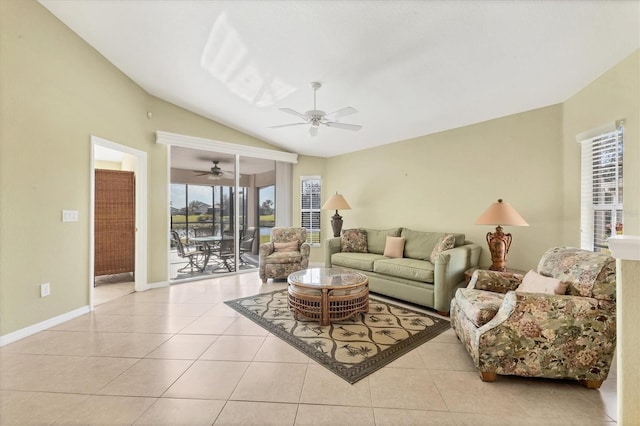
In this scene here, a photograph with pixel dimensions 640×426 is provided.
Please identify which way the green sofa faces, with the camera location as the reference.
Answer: facing the viewer and to the left of the viewer

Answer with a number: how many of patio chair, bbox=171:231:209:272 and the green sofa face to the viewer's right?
1

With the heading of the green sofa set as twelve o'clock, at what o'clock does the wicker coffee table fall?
The wicker coffee table is roughly at 12 o'clock from the green sofa.

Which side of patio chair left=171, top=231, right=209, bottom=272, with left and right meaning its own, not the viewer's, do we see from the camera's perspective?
right

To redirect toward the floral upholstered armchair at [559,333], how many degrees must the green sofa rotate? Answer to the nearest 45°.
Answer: approximately 90° to its left

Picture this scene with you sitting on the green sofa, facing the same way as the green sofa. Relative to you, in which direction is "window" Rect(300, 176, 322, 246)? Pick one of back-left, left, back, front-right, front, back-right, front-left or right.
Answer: right

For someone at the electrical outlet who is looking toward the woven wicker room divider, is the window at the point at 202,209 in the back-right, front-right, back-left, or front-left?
front-right

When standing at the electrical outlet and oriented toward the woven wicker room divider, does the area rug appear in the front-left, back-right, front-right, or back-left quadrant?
back-right

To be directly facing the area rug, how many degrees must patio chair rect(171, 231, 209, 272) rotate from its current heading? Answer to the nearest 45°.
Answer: approximately 45° to its right

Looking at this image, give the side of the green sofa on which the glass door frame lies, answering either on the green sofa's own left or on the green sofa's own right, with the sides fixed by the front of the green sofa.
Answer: on the green sofa's own right

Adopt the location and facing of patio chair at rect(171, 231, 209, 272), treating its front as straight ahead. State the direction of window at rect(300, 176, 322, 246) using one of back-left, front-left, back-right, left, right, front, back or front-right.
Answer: front

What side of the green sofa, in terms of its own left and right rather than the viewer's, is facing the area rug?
front

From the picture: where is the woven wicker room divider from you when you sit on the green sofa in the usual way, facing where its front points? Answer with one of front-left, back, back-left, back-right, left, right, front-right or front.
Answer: front-right

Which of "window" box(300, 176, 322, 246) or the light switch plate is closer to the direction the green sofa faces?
the light switch plate

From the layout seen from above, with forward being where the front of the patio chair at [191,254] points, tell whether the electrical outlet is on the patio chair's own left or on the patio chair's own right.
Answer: on the patio chair's own right

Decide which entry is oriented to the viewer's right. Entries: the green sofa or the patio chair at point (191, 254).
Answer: the patio chair
